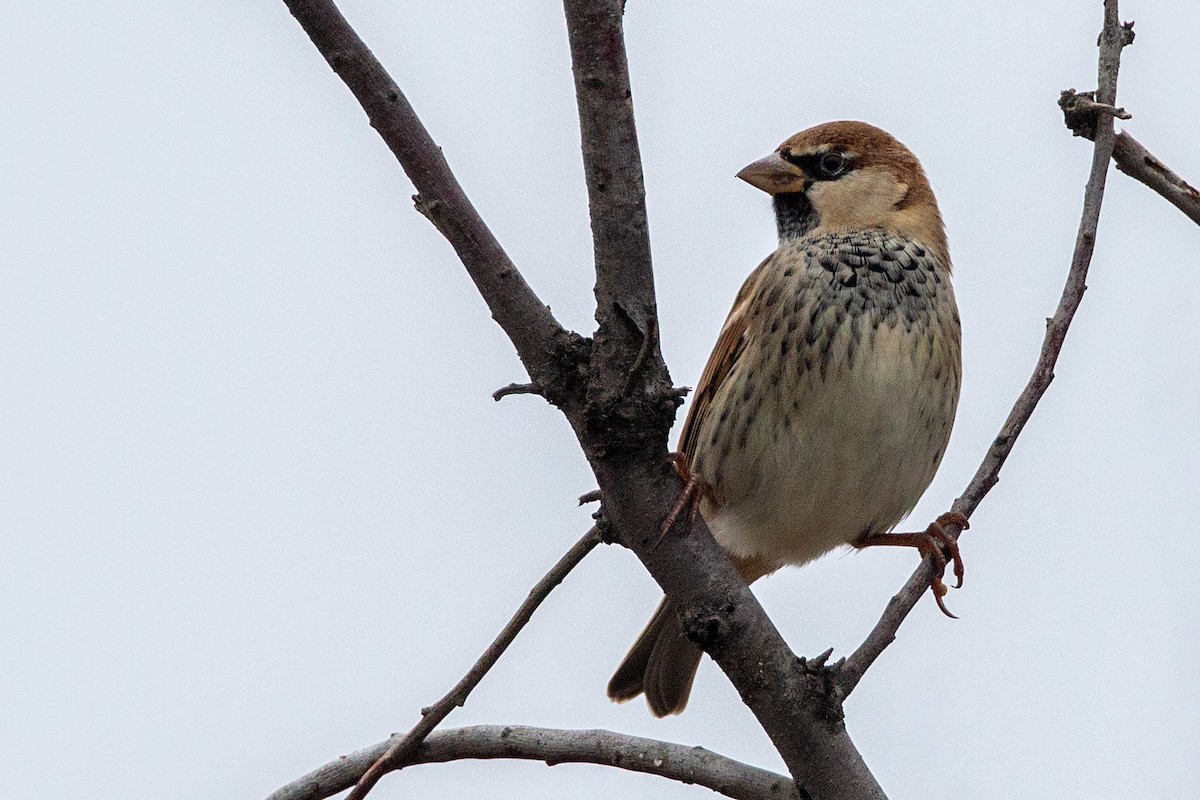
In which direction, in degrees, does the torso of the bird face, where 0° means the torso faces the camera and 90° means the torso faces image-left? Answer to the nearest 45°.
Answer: approximately 315°
